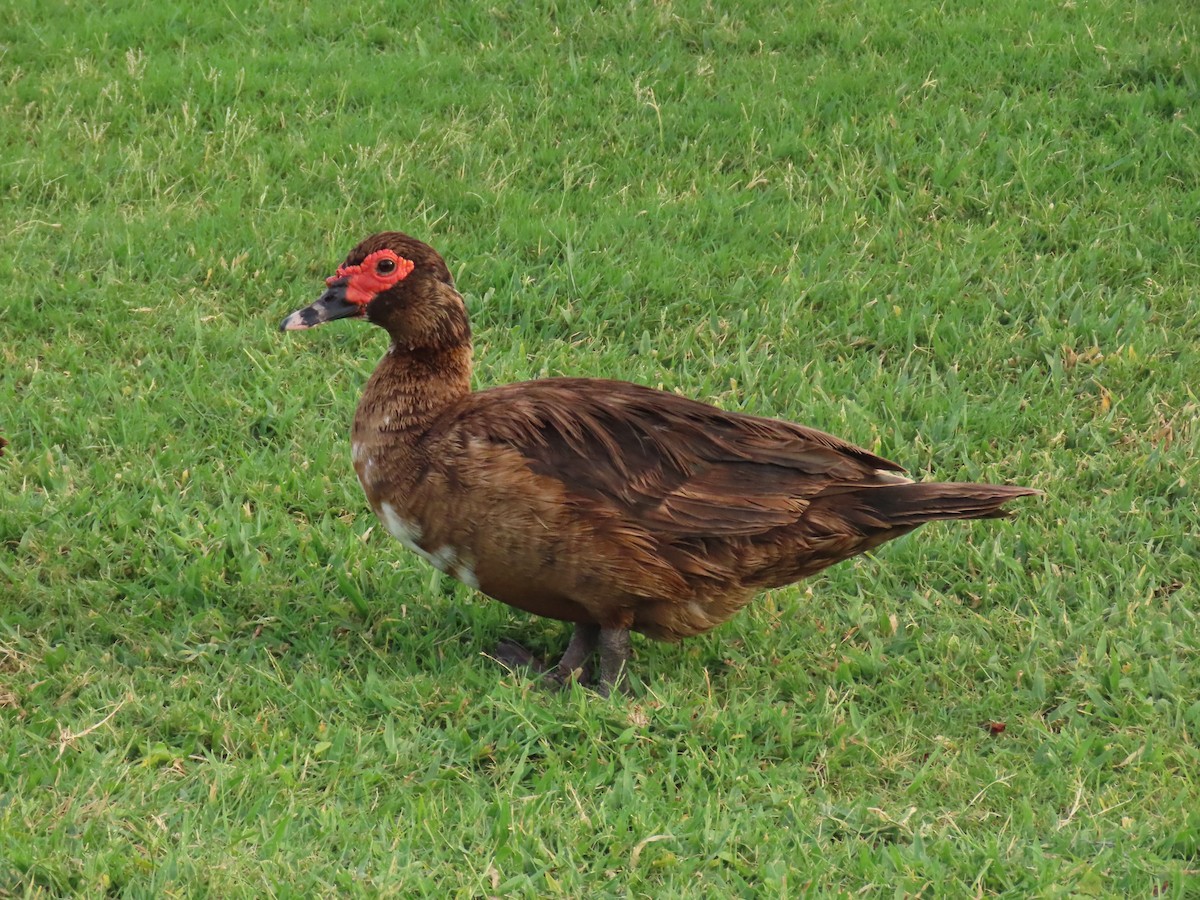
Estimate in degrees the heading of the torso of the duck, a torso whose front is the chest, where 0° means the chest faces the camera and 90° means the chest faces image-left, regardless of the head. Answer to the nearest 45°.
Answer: approximately 90°
